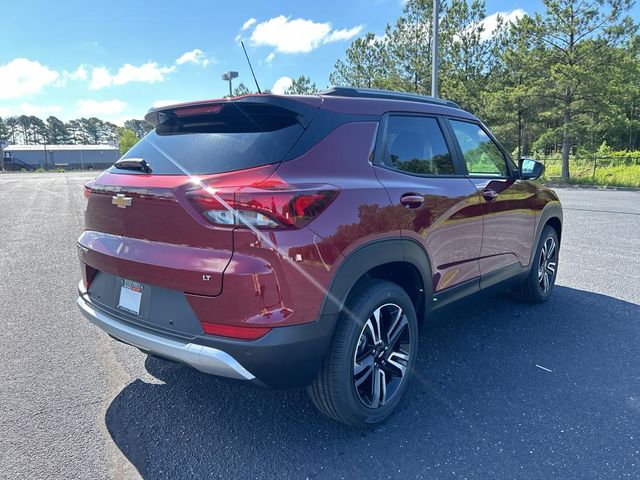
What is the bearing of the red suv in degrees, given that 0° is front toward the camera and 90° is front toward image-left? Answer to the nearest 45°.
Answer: approximately 225°

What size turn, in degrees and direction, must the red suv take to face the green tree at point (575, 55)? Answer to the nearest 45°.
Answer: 0° — it already faces it

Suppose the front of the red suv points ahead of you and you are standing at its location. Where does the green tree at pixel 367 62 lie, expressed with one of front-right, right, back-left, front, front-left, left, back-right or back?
front-left
